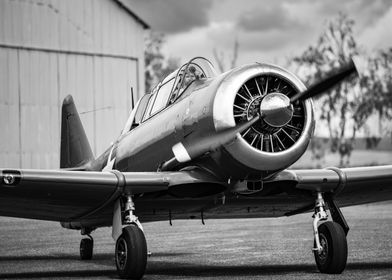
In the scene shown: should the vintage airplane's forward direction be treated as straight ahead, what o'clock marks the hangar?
The hangar is roughly at 7 o'clock from the vintage airplane.

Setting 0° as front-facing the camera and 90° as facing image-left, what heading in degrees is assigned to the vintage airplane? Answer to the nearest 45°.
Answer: approximately 315°
